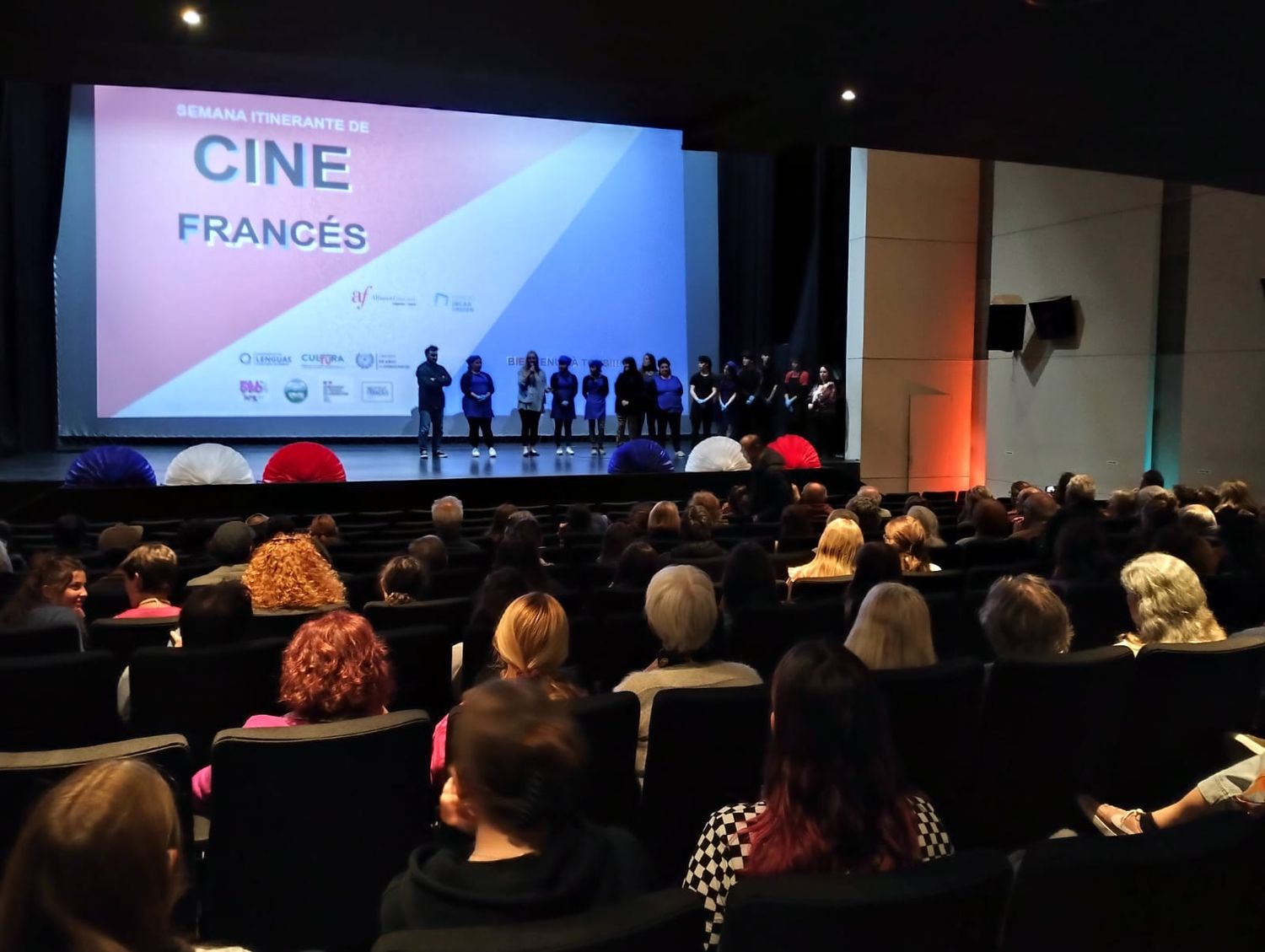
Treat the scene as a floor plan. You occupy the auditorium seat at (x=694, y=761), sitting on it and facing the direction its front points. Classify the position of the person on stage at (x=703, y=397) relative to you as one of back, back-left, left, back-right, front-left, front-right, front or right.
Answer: front

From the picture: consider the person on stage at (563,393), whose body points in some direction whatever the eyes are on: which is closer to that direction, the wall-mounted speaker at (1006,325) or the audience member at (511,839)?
the audience member

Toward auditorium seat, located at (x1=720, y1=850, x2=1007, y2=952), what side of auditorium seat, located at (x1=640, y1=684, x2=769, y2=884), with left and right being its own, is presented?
back

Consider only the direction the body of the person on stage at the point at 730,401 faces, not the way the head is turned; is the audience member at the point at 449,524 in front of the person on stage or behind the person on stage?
in front

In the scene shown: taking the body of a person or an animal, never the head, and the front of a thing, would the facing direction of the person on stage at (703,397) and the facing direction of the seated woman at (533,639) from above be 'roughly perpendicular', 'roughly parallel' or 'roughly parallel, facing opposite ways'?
roughly parallel, facing opposite ways

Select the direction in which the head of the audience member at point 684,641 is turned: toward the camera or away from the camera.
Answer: away from the camera

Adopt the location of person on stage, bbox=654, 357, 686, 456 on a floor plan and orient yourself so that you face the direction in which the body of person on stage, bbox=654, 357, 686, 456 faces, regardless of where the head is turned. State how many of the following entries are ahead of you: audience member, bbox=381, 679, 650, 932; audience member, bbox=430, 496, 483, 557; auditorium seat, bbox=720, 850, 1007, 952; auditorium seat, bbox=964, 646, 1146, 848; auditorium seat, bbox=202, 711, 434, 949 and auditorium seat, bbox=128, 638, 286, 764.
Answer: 6

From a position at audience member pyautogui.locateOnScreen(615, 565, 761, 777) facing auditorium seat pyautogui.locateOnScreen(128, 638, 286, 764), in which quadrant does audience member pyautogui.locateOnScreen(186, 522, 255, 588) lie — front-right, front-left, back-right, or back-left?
front-right

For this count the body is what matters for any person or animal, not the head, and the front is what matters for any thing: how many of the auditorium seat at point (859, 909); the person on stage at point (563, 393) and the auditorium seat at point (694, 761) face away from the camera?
2

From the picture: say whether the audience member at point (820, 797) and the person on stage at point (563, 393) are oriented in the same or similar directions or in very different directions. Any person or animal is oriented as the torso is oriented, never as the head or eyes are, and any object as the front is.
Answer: very different directions

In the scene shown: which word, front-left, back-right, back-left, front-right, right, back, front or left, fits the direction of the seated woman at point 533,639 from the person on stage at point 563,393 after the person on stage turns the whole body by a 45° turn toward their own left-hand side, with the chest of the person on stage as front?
front-right

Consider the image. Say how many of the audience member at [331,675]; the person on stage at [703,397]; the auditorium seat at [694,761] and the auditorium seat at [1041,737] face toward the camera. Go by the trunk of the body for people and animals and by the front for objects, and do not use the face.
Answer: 1

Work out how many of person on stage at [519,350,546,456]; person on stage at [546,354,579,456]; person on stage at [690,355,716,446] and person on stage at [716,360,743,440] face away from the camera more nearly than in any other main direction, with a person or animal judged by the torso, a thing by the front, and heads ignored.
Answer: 0

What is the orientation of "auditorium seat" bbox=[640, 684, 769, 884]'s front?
away from the camera

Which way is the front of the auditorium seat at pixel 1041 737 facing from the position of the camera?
facing away from the viewer and to the left of the viewer

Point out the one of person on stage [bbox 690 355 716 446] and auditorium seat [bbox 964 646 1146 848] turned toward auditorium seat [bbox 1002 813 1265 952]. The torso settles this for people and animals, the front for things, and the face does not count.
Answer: the person on stage

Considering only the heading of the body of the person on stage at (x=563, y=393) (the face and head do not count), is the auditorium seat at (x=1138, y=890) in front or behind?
in front

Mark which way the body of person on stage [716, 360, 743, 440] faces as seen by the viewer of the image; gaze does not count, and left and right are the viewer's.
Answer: facing the viewer and to the left of the viewer

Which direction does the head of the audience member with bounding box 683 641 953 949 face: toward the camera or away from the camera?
away from the camera

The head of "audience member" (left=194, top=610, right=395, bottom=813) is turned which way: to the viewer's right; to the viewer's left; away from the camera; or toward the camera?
away from the camera

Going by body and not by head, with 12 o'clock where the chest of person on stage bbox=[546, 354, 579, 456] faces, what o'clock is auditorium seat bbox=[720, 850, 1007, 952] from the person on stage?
The auditorium seat is roughly at 12 o'clock from the person on stage.
